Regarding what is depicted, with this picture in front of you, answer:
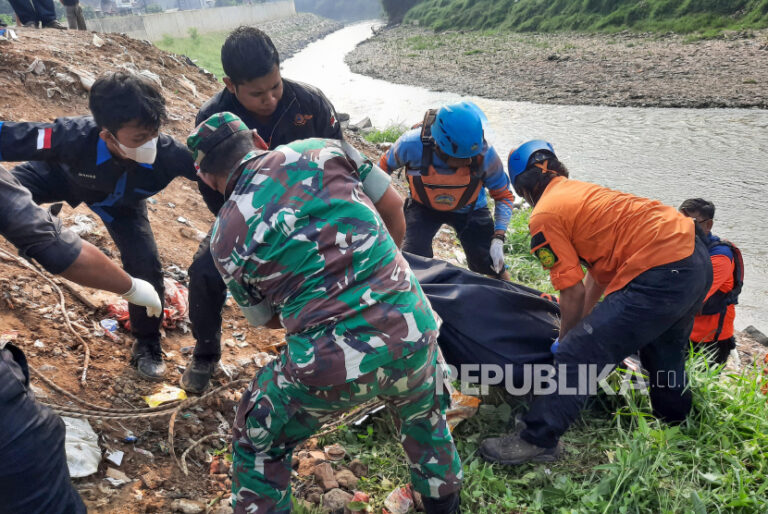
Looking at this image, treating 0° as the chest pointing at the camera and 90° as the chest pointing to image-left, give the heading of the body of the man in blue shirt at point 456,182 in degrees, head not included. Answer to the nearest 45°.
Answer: approximately 0°

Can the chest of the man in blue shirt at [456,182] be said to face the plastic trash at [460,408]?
yes

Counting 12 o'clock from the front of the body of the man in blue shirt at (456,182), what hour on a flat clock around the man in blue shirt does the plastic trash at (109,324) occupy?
The plastic trash is roughly at 2 o'clock from the man in blue shirt.

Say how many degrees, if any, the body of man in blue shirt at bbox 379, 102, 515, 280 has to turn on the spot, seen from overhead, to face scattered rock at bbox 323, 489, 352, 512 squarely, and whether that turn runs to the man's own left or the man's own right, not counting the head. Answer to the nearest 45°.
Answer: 0° — they already face it

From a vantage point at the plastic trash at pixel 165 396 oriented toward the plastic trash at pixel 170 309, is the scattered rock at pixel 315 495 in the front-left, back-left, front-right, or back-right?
back-right

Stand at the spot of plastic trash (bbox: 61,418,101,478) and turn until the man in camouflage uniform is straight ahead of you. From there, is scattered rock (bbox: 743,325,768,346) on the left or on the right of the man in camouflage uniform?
left

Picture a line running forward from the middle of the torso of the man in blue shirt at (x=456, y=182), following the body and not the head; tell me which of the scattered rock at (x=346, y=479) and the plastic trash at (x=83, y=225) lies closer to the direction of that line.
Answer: the scattered rock

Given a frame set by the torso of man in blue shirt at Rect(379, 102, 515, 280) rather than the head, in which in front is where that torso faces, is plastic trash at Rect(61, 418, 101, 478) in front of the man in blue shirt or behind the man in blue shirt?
in front

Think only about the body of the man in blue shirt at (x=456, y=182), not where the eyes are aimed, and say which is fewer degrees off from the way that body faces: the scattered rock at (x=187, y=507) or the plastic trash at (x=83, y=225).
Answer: the scattered rock

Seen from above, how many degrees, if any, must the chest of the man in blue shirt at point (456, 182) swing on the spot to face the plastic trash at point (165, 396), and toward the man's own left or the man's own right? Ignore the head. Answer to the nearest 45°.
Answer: approximately 45° to the man's own right

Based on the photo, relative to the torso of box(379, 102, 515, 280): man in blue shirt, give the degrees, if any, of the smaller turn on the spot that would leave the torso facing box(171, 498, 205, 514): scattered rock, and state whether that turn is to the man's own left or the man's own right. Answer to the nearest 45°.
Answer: approximately 45° to the man's own right

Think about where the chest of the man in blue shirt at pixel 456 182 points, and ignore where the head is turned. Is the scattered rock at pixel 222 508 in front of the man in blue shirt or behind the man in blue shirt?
in front

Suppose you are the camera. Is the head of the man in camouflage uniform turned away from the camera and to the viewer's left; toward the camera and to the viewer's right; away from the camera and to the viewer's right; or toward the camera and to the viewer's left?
away from the camera and to the viewer's left
